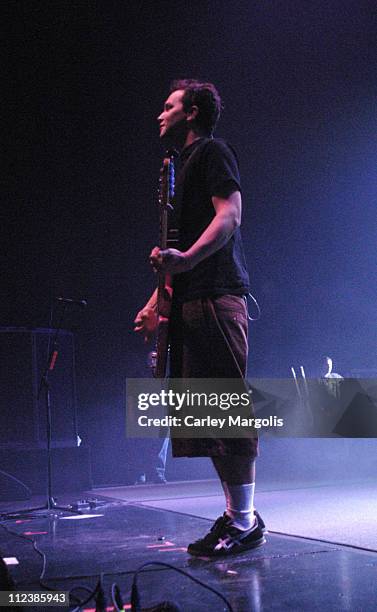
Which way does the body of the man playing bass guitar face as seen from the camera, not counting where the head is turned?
to the viewer's left

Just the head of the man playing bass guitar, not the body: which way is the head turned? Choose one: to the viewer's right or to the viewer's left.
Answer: to the viewer's left

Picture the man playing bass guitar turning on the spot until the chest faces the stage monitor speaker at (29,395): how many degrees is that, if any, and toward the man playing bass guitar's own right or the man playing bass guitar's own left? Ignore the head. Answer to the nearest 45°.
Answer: approximately 90° to the man playing bass guitar's own right
